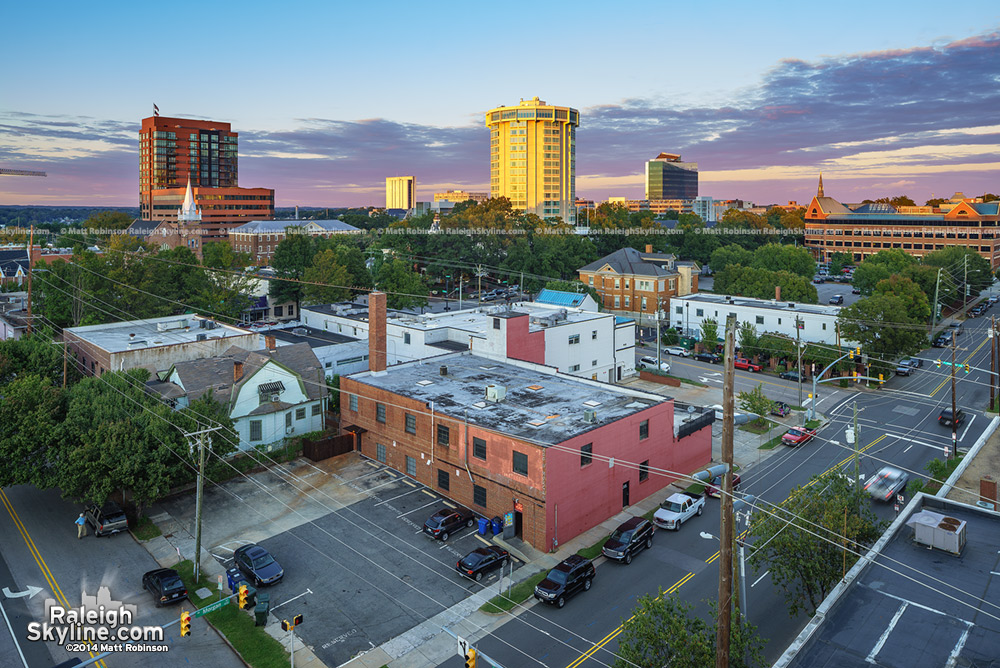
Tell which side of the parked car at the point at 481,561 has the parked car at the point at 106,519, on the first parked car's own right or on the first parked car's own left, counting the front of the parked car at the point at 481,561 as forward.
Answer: on the first parked car's own left

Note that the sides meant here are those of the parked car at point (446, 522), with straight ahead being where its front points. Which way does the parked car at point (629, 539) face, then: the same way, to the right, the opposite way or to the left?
the opposite way

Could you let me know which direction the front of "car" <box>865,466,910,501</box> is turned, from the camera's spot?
facing away from the viewer and to the right of the viewer

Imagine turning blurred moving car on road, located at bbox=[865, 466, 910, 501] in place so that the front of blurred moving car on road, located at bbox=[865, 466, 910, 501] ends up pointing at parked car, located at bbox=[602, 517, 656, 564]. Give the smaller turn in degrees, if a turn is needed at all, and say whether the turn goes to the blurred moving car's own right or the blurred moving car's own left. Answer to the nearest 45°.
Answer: approximately 180°

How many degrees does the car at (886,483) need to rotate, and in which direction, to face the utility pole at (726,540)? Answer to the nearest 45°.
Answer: approximately 135° to its right

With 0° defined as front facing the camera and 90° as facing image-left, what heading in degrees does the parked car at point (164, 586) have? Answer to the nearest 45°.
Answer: approximately 135°

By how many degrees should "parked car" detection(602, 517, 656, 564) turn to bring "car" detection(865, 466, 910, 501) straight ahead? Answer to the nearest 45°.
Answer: approximately 180°

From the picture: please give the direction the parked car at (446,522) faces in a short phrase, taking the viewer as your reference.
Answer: facing away from the viewer and to the right of the viewer

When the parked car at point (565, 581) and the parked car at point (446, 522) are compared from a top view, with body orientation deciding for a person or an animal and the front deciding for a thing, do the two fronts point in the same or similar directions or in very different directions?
very different directions

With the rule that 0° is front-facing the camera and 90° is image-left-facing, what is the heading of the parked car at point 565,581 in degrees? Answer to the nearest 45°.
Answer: approximately 45°

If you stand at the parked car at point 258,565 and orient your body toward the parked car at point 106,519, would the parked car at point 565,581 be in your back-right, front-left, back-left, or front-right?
back-right

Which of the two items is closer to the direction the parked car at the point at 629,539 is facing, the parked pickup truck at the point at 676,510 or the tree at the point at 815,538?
the tree
